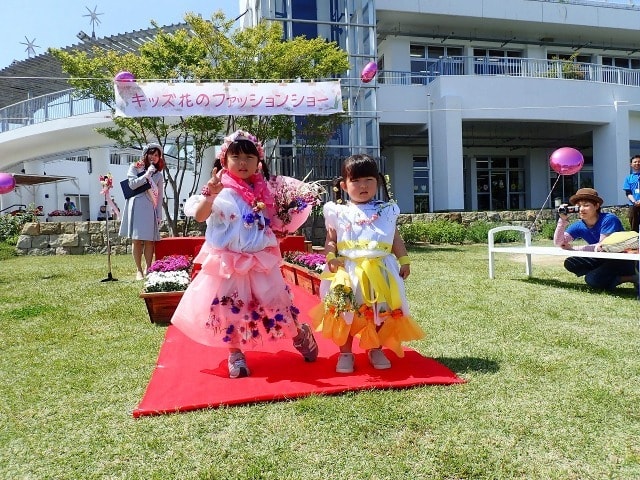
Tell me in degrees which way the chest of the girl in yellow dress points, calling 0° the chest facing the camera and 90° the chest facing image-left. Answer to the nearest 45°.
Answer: approximately 0°
